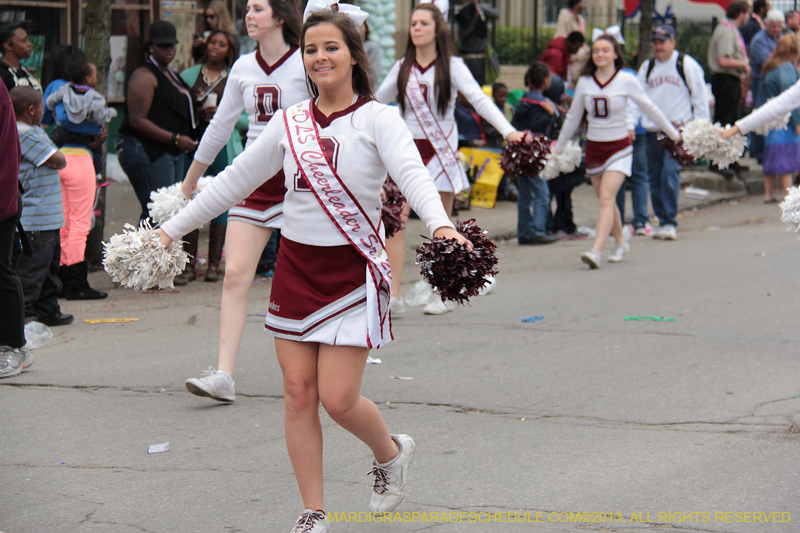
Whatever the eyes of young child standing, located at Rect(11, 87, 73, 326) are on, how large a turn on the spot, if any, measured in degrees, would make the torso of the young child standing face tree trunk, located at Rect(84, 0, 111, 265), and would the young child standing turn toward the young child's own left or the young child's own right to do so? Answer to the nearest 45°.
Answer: approximately 90° to the young child's own left

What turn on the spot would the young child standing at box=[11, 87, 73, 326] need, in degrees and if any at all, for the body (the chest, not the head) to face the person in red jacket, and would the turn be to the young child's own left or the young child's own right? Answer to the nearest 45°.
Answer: approximately 45° to the young child's own left

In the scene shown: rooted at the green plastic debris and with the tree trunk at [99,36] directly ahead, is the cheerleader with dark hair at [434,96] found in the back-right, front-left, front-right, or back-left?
front-left

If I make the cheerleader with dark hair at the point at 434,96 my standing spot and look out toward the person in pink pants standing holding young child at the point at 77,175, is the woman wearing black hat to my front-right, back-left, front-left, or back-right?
front-right

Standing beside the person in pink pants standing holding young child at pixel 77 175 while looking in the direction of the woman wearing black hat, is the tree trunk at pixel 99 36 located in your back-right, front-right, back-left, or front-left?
front-left

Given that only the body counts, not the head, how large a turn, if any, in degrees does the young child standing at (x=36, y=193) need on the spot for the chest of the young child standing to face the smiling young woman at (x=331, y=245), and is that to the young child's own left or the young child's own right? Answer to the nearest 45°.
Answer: approximately 90° to the young child's own right

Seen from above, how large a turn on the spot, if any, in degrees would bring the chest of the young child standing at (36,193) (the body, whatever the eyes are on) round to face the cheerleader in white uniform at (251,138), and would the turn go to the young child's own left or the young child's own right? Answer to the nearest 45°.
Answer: approximately 45° to the young child's own right

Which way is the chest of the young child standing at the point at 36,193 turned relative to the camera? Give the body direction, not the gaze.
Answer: to the viewer's right

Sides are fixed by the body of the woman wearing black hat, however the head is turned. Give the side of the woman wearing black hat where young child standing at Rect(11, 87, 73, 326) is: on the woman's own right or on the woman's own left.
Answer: on the woman's own right

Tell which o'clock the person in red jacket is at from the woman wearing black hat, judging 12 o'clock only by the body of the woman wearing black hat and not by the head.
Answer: The person in red jacket is roughly at 9 o'clock from the woman wearing black hat.

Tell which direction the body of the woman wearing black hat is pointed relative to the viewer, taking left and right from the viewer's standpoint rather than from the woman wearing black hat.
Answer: facing the viewer and to the right of the viewer

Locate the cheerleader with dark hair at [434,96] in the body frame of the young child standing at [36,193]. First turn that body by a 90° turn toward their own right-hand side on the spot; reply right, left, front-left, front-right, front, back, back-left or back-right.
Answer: left

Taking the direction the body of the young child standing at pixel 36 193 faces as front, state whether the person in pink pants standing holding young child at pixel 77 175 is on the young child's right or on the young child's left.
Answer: on the young child's left
